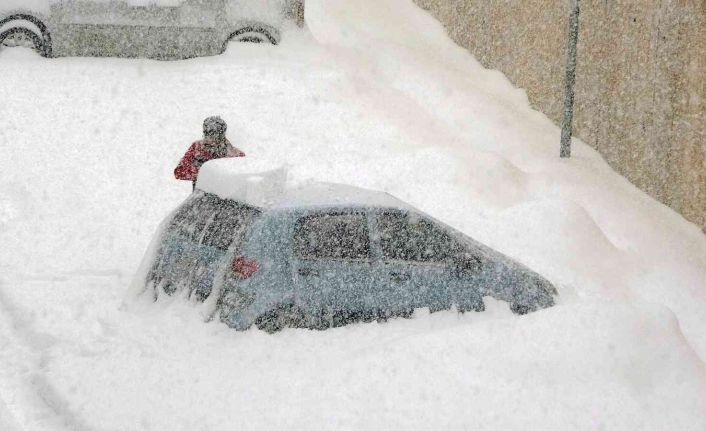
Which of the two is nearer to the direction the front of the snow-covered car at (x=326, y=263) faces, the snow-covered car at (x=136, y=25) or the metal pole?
the metal pole

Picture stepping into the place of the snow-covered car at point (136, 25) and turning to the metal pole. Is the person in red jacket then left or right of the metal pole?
right

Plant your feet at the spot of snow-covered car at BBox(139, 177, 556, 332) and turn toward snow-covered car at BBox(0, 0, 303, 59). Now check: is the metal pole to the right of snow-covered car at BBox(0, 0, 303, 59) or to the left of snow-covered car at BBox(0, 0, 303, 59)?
right

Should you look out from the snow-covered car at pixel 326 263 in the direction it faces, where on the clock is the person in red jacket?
The person in red jacket is roughly at 10 o'clock from the snow-covered car.

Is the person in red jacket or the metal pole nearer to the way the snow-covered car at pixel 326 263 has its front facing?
the metal pole

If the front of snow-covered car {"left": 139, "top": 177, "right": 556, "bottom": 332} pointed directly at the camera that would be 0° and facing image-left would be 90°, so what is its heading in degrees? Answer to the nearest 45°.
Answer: approximately 225°

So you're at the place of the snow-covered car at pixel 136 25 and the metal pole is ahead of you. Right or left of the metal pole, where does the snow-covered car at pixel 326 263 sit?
right

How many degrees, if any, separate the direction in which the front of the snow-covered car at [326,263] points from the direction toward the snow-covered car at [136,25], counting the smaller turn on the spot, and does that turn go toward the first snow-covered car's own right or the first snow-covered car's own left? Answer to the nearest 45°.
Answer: approximately 45° to the first snow-covered car's own left

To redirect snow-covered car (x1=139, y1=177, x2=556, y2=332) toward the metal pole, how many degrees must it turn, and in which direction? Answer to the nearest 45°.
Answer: approximately 45° to its left
